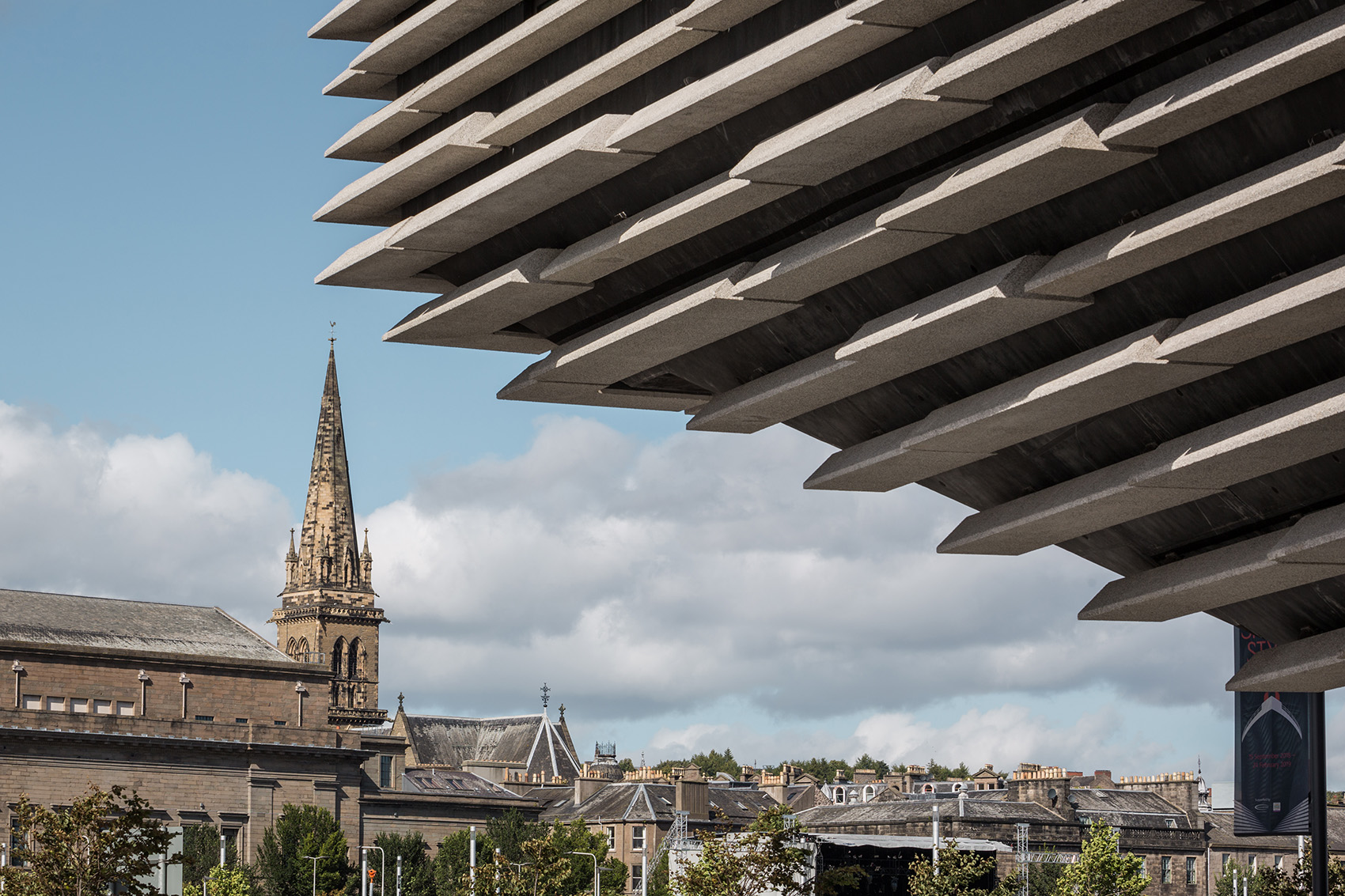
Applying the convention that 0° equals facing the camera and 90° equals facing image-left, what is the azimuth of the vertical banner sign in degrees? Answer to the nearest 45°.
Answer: approximately 0°

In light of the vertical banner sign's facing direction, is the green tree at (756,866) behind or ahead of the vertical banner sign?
behind
